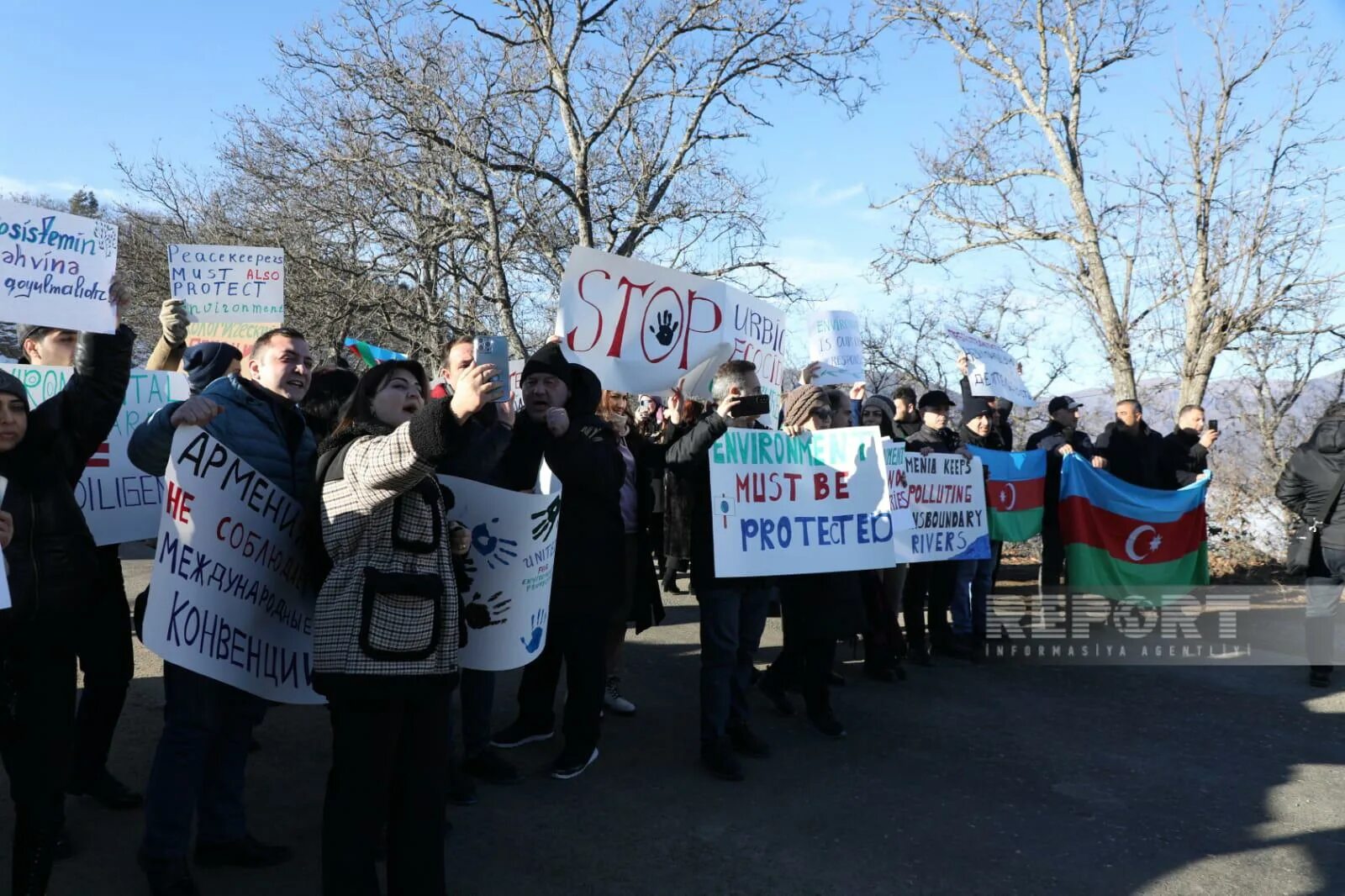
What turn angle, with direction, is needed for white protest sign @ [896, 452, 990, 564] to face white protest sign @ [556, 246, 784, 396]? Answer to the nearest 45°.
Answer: approximately 45° to its right

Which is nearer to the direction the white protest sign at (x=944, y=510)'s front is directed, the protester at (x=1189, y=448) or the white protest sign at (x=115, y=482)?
the white protest sign

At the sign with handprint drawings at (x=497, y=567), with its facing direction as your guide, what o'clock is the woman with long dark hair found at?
The woman with long dark hair is roughly at 2 o'clock from the sign with handprint drawings.

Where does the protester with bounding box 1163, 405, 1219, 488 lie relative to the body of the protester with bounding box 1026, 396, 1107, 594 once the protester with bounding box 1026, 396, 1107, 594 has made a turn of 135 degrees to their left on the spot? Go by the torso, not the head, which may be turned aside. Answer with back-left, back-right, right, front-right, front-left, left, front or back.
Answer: right

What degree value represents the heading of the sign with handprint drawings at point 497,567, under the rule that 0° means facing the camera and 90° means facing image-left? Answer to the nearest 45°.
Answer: approximately 315°

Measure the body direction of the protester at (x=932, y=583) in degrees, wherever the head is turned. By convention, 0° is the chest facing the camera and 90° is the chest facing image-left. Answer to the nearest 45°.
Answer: approximately 315°

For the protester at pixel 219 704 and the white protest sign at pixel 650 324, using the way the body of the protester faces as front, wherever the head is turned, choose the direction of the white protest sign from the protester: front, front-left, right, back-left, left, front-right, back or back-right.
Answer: left

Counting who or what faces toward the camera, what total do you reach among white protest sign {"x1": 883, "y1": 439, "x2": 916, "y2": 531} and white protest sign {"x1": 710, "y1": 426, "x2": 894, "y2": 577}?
2

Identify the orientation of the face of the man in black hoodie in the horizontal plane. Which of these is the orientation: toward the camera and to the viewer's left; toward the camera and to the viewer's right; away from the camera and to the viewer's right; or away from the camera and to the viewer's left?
toward the camera and to the viewer's left

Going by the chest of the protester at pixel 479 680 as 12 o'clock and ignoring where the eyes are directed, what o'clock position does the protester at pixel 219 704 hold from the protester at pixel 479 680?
the protester at pixel 219 704 is roughly at 3 o'clock from the protester at pixel 479 680.

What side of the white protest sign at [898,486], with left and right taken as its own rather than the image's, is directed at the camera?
front

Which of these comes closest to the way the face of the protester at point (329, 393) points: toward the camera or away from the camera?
away from the camera
